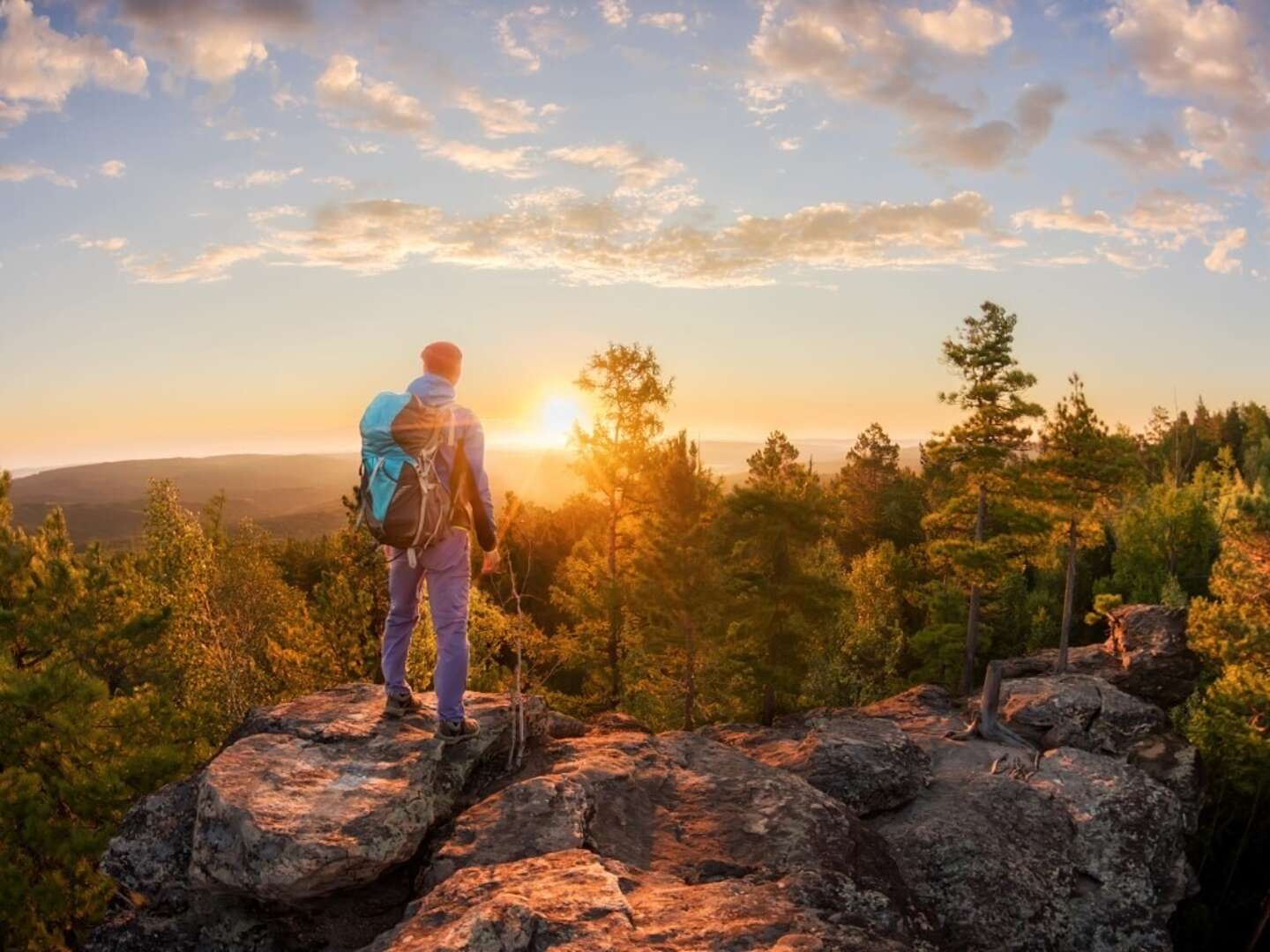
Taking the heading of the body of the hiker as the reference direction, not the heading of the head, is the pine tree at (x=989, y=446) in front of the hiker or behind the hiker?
in front

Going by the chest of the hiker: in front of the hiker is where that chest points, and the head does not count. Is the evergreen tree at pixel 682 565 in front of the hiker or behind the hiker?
in front

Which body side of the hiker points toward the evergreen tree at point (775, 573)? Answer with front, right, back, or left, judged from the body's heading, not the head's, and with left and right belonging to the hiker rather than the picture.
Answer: front

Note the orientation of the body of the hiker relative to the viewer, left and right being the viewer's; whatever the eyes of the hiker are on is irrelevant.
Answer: facing away from the viewer and to the right of the viewer

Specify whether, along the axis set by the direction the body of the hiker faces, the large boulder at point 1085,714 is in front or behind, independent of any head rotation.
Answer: in front
